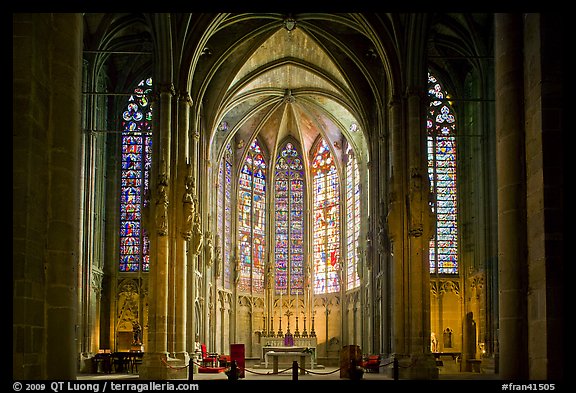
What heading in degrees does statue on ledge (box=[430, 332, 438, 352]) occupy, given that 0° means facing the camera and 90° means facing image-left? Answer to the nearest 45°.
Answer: approximately 0°

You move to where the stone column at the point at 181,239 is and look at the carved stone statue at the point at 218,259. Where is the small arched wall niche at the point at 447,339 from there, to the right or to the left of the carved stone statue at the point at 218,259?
right

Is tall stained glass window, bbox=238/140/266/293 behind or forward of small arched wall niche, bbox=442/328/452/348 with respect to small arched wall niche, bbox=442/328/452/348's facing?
behind

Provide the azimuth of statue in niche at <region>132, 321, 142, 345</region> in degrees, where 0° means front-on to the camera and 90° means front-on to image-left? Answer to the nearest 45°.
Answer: approximately 0°

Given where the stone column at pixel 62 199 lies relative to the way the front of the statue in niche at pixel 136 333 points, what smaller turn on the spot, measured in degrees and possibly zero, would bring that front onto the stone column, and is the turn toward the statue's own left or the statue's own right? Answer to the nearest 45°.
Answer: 0° — it already faces it

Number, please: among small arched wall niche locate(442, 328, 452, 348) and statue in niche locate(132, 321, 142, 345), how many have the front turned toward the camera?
2

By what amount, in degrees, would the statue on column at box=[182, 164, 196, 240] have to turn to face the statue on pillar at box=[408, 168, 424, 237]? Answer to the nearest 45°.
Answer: approximately 45° to its left

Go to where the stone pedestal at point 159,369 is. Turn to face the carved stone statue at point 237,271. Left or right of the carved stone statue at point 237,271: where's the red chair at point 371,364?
right

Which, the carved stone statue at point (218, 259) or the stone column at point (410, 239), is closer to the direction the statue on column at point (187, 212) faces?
the stone column
